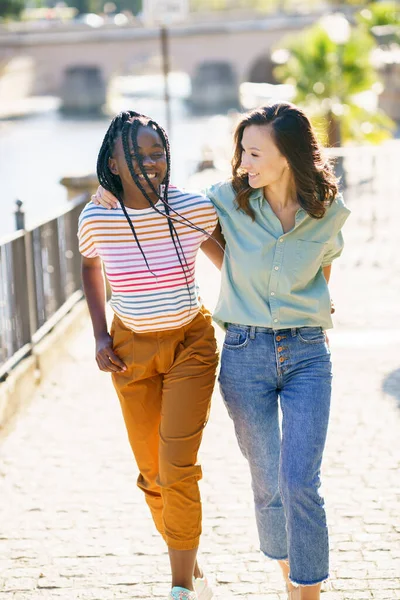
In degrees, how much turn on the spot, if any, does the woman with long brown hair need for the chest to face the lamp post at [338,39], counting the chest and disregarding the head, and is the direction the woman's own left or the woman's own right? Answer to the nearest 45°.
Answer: approximately 180°

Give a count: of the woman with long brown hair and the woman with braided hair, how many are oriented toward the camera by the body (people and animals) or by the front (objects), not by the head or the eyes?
2

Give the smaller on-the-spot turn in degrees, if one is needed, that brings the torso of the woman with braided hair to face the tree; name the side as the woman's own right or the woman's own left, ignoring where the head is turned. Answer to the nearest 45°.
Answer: approximately 180°

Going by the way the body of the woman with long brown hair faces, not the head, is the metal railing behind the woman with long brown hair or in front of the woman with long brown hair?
behind

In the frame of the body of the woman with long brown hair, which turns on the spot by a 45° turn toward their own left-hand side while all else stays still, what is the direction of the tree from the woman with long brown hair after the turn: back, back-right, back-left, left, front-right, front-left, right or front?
back-left

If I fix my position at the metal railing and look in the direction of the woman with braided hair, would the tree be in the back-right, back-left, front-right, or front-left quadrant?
back-left

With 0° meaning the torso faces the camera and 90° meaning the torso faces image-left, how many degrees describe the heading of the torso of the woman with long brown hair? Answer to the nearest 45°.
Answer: approximately 0°

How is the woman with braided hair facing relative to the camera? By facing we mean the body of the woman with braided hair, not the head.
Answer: toward the camera
